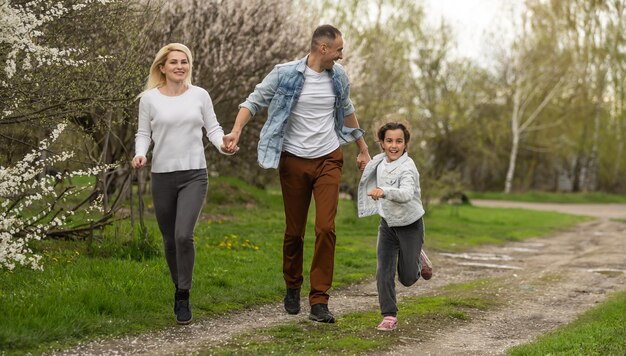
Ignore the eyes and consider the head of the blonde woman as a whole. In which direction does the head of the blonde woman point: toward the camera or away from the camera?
toward the camera

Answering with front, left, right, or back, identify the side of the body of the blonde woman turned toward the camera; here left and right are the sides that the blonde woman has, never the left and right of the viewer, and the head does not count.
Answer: front

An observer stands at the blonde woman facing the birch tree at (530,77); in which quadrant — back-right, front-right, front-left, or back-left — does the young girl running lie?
front-right

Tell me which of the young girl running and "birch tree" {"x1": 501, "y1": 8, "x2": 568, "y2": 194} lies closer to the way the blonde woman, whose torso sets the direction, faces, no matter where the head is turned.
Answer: the young girl running

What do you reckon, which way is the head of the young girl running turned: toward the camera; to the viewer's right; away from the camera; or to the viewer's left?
toward the camera

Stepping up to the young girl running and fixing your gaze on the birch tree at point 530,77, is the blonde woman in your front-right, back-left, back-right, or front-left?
back-left

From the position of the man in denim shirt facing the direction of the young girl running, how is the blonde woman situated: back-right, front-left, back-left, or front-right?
back-right

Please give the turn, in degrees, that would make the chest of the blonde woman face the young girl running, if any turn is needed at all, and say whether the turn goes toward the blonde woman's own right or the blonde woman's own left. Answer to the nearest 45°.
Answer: approximately 90° to the blonde woman's own left

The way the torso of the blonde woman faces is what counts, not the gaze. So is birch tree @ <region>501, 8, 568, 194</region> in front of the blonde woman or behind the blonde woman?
behind

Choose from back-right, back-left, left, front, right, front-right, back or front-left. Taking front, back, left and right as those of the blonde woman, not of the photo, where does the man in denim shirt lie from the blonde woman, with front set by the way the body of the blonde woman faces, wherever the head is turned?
left
